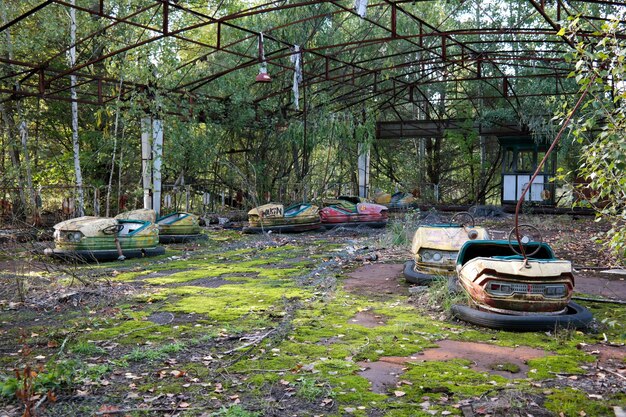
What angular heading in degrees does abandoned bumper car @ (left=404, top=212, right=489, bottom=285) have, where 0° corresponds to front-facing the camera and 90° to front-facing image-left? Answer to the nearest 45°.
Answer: approximately 45°

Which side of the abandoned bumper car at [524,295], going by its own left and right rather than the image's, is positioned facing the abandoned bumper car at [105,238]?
right

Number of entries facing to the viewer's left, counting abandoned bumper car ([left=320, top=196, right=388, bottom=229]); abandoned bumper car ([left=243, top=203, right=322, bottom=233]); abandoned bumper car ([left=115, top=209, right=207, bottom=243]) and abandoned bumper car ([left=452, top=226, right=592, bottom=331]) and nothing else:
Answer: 2

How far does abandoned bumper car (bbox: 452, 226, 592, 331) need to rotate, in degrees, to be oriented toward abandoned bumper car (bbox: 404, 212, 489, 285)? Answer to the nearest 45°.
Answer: approximately 135° to its right

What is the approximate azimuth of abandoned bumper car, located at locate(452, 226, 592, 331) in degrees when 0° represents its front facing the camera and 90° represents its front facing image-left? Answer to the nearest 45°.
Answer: approximately 0°

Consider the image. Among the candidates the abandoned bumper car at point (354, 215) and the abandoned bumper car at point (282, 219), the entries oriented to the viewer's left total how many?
1

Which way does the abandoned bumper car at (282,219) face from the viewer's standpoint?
to the viewer's left

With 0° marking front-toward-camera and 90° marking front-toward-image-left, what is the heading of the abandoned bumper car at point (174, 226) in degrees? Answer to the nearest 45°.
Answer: approximately 90°

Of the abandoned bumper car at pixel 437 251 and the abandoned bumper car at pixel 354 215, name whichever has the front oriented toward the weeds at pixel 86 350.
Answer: the abandoned bumper car at pixel 437 251
